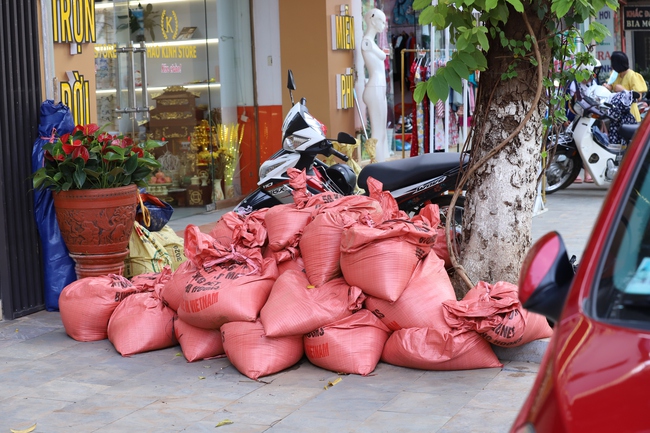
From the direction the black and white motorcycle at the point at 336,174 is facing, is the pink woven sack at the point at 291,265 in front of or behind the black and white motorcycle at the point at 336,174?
in front

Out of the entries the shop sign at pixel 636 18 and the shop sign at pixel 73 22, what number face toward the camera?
2

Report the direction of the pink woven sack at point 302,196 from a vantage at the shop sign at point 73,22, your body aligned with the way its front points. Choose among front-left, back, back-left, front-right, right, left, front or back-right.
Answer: front-left

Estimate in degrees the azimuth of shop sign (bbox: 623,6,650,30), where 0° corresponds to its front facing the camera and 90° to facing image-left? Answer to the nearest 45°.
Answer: approximately 0°

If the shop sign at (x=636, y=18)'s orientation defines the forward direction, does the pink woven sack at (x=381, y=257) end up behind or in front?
in front

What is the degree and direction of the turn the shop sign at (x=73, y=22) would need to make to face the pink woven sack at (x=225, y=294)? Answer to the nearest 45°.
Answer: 0° — it already faces it

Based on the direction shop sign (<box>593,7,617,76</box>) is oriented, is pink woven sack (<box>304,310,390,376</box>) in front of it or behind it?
in front

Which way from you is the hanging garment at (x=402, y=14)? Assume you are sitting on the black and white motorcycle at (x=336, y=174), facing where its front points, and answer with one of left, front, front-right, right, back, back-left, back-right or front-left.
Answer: back-right
